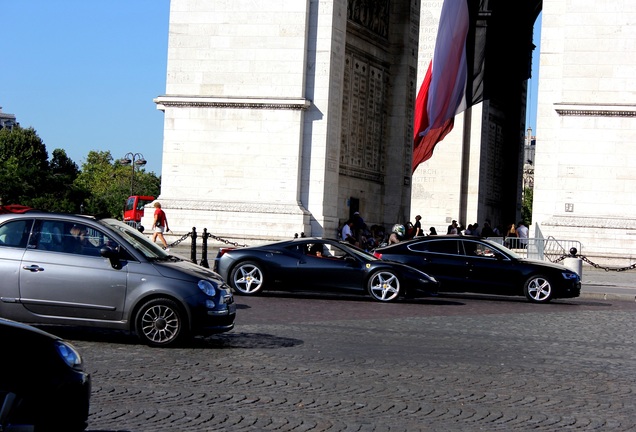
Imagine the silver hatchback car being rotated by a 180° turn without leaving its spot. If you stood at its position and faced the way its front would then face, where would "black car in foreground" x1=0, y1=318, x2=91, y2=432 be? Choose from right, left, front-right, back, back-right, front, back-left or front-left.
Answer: left

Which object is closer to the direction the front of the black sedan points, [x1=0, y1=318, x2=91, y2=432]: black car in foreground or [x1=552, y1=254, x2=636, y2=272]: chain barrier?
the chain barrier

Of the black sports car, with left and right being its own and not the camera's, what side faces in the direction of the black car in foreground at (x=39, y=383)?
right

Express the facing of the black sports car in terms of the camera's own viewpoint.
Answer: facing to the right of the viewer

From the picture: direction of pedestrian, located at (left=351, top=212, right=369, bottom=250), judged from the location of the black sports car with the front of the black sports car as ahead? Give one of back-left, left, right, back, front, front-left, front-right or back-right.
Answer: left

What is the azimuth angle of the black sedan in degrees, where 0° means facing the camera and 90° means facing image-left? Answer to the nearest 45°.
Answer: approximately 270°

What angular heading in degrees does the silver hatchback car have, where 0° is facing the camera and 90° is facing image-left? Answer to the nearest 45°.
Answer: approximately 270°

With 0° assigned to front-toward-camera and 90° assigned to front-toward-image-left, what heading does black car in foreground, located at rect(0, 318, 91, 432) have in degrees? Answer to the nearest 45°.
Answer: approximately 270°

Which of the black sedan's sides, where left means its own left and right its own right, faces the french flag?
left

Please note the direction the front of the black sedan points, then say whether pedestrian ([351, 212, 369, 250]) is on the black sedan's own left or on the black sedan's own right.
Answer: on the black sedan's own left
